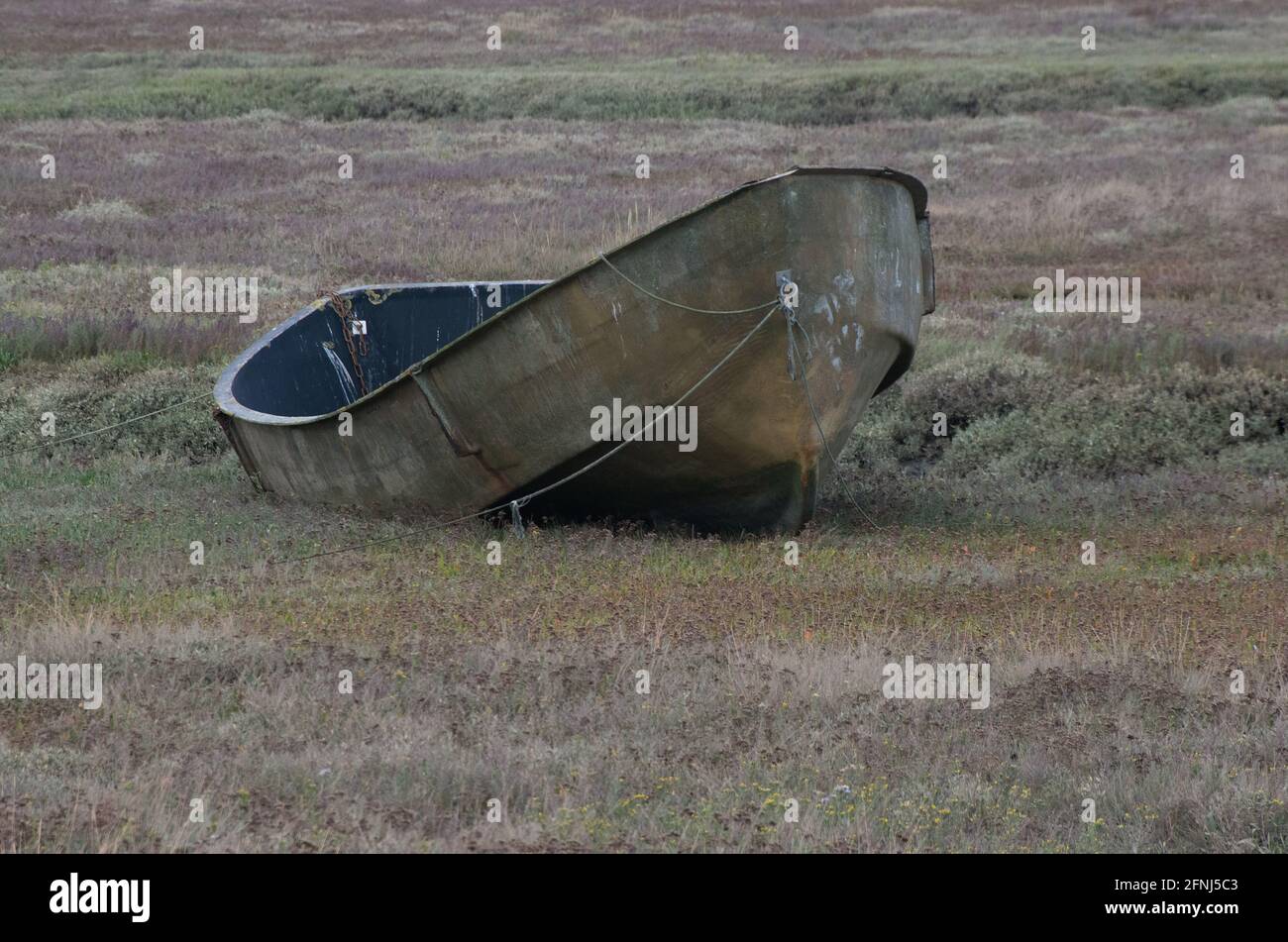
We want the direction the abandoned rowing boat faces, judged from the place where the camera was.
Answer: facing the viewer and to the right of the viewer
